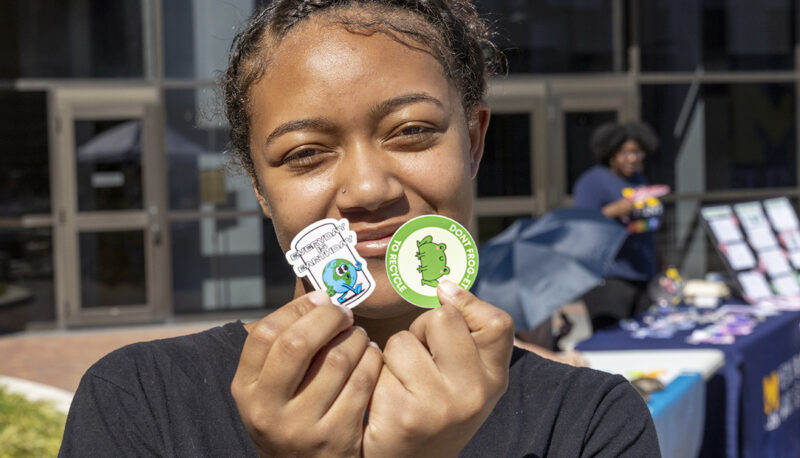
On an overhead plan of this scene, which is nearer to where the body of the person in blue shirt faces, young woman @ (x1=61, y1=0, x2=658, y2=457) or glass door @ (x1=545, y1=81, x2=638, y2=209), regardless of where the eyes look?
the young woman

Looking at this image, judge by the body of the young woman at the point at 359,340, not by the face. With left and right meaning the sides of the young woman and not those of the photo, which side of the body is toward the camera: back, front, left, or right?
front

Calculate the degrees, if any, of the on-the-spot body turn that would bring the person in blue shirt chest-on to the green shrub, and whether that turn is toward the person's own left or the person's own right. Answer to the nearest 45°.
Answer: approximately 90° to the person's own right

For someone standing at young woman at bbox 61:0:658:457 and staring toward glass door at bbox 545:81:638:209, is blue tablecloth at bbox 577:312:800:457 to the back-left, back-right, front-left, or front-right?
front-right

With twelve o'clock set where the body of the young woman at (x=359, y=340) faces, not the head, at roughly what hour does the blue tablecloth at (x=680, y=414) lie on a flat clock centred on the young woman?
The blue tablecloth is roughly at 7 o'clock from the young woman.

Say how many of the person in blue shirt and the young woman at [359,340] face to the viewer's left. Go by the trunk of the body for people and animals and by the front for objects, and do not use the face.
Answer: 0

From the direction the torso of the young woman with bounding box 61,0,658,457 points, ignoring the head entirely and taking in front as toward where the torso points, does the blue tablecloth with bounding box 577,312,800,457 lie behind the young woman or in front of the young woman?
behind

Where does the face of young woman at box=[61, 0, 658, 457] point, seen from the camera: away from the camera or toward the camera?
toward the camera

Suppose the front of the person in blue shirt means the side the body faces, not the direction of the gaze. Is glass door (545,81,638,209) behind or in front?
behind

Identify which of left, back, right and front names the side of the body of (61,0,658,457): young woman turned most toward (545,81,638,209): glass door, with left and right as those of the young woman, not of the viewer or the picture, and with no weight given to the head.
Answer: back

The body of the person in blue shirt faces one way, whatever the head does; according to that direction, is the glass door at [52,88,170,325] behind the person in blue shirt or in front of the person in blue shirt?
behind

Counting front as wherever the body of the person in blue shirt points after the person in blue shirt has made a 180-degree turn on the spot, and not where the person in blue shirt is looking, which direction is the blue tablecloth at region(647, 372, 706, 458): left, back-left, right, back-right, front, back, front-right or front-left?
back-left

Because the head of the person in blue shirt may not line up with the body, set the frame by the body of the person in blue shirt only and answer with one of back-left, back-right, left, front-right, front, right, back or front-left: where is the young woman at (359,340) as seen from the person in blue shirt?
front-right

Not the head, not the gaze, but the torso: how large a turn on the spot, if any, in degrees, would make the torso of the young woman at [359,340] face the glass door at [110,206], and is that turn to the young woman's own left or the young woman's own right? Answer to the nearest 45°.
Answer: approximately 180°
